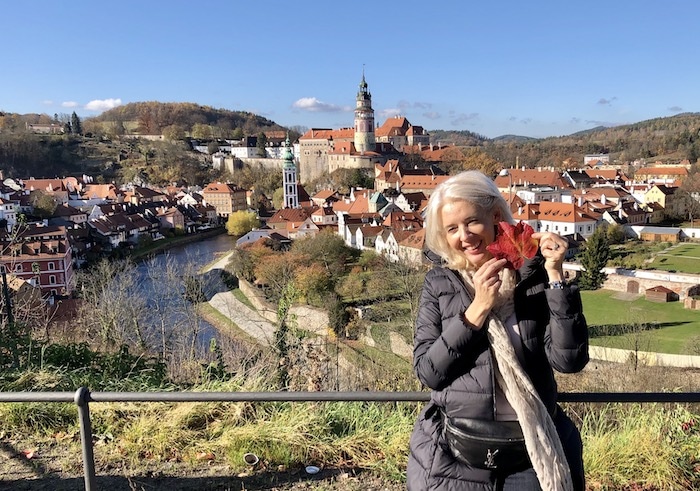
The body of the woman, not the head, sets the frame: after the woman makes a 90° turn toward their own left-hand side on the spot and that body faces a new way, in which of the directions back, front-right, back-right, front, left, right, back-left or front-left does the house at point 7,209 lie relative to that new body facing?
back-left

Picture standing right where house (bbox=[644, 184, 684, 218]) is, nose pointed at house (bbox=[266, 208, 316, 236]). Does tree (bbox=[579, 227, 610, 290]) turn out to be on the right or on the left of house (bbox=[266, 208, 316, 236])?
left

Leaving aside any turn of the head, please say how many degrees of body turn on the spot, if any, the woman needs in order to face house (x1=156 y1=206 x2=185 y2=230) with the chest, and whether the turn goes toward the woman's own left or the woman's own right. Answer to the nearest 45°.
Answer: approximately 135° to the woman's own right

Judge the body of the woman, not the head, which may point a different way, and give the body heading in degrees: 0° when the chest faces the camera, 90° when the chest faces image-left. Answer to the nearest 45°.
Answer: approximately 0°

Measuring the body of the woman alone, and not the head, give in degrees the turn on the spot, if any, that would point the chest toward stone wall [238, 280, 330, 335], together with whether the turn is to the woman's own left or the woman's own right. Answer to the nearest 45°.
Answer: approximately 180°

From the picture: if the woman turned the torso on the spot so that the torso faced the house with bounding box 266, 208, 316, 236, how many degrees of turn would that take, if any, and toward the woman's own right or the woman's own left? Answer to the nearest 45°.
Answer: approximately 180°

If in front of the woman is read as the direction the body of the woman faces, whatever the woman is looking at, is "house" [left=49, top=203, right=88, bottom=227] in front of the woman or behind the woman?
behind

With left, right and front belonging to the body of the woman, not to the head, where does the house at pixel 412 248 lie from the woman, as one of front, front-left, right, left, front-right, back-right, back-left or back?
back

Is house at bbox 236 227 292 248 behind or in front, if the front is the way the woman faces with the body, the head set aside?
behind
